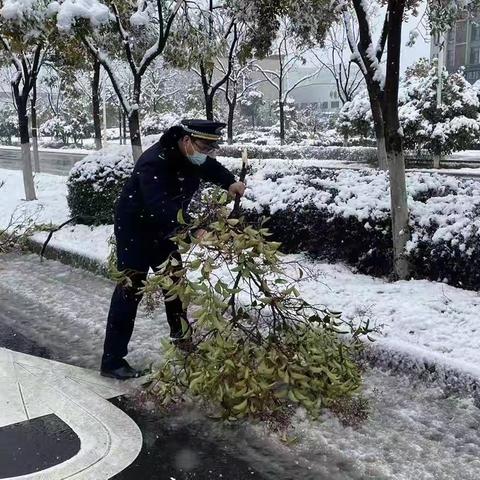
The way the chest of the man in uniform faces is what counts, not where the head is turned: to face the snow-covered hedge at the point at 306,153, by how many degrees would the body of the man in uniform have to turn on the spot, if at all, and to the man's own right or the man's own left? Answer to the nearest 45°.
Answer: approximately 90° to the man's own left

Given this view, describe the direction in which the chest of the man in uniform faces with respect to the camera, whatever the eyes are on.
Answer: to the viewer's right

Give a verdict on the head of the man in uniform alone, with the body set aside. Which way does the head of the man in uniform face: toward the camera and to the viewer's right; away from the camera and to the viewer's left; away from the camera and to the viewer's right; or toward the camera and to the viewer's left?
toward the camera and to the viewer's right

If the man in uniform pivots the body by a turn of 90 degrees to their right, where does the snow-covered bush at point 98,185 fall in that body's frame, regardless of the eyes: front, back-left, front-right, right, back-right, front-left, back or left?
back

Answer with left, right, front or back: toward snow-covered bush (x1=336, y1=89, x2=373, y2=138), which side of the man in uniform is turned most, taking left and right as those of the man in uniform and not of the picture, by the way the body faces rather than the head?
left

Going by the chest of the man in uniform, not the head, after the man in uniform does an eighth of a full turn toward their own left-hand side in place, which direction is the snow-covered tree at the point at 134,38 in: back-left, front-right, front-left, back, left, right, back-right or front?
front-left

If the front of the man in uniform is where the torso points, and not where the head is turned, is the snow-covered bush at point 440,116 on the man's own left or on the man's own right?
on the man's own left
